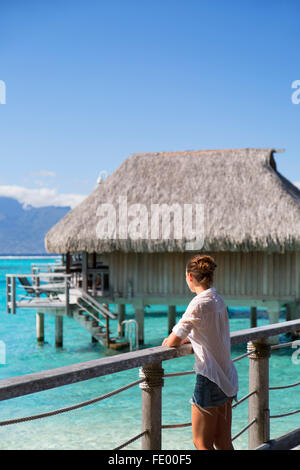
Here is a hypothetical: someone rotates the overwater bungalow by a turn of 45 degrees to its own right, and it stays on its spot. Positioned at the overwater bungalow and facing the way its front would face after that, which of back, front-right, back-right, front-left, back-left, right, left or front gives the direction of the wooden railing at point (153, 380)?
back-left

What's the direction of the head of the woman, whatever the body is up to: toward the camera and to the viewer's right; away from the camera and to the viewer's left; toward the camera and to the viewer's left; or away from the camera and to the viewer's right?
away from the camera and to the viewer's left

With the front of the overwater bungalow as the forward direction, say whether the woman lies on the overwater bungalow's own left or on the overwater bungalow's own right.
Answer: on the overwater bungalow's own left

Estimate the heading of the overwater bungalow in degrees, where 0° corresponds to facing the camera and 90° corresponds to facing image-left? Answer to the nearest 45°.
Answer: approximately 90°

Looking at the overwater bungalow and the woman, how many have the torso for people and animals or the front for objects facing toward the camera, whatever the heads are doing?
0

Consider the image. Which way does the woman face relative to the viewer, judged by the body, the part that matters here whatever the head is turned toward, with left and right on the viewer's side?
facing away from the viewer and to the left of the viewer
